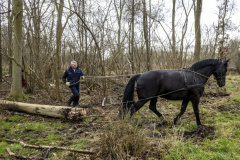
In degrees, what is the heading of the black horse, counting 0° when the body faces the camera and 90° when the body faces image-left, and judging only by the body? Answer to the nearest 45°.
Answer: approximately 270°

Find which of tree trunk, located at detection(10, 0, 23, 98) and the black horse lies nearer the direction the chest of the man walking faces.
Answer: the black horse

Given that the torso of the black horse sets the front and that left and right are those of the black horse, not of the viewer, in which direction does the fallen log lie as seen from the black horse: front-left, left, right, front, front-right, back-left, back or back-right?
back

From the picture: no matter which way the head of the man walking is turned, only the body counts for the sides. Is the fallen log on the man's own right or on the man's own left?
on the man's own right

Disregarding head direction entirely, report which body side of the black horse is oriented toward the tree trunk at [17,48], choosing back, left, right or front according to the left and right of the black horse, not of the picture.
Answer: back
